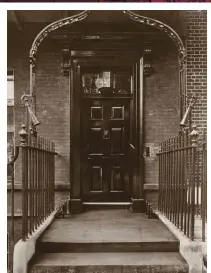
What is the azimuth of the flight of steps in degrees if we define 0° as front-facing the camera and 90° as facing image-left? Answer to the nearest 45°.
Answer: approximately 0°
